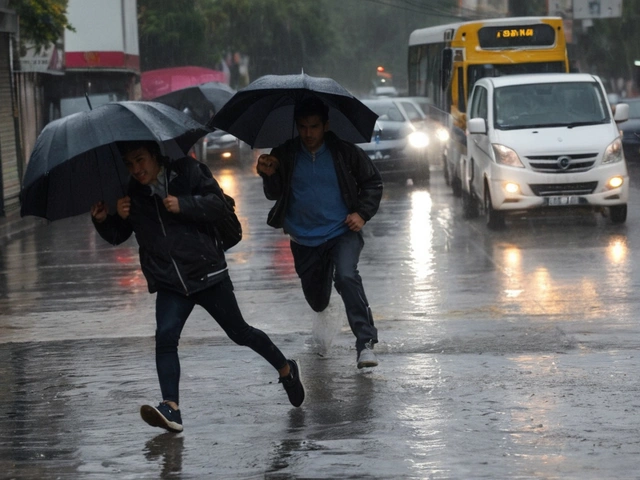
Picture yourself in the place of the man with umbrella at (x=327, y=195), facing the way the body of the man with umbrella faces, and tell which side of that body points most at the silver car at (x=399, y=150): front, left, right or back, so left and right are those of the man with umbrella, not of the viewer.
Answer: back

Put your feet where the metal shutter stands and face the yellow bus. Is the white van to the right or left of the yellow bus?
right

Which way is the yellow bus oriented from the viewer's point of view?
toward the camera

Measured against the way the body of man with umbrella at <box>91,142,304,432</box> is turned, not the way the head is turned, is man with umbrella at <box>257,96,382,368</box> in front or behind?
behind

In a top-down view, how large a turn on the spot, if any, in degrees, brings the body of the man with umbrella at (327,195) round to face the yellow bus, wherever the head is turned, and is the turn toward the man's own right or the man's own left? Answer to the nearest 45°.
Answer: approximately 180°

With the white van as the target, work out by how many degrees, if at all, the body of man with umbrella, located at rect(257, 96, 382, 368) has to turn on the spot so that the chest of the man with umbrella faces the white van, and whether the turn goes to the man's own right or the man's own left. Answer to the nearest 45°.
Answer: approximately 180°

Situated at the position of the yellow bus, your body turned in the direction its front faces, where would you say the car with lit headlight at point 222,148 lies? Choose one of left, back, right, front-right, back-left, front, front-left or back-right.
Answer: back-right

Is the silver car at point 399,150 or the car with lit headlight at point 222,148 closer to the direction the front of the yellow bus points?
the silver car

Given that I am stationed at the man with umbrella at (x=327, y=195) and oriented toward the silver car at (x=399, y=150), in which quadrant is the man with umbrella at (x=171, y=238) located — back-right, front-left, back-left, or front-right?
back-left

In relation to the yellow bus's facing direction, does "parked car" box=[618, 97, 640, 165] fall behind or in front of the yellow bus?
behind

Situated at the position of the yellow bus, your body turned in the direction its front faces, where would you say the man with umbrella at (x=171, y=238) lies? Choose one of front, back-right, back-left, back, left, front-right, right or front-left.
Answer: front
